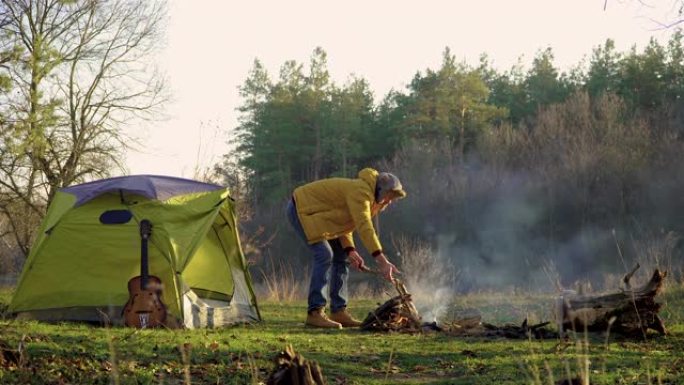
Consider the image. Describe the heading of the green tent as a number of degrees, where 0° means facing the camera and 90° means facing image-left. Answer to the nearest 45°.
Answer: approximately 315°

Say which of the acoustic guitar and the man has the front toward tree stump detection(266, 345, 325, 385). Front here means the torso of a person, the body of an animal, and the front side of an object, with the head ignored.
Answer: the acoustic guitar

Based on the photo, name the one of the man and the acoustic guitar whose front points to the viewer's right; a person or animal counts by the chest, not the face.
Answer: the man

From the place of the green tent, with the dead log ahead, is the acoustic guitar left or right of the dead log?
right

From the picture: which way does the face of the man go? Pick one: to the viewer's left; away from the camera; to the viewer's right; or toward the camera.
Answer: to the viewer's right

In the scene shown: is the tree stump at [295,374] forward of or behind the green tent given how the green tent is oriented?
forward

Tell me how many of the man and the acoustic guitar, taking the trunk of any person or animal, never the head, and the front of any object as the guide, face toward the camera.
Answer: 1

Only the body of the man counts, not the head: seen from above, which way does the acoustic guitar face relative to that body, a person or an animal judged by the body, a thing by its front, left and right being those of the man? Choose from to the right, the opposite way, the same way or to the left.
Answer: to the right

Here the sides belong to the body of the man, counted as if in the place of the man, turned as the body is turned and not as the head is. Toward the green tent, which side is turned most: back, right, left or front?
back

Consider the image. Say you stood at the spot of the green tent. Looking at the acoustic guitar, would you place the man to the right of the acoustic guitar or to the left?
left

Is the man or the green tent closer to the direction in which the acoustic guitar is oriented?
the man

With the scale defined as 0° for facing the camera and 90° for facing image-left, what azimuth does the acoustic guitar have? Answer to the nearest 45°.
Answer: approximately 0°

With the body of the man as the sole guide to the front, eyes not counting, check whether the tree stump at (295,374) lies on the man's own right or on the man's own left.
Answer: on the man's own right

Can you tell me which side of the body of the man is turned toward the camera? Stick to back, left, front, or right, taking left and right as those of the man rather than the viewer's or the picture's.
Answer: right

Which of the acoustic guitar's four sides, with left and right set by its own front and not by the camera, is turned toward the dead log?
left
